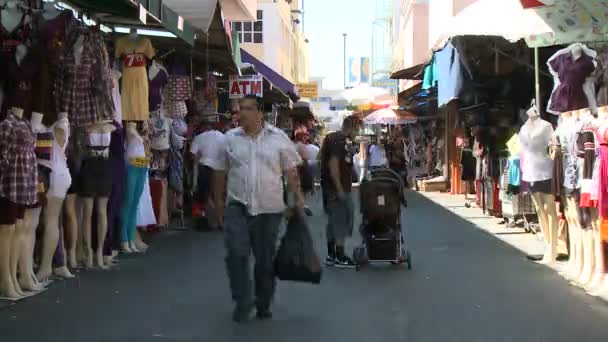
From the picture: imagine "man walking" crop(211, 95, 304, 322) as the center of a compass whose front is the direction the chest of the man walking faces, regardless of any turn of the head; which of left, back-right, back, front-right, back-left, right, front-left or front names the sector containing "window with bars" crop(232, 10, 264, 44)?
back

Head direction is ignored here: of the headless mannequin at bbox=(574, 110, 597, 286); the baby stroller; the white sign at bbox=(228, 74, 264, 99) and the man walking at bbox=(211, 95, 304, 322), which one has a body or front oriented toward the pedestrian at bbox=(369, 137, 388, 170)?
the baby stroller

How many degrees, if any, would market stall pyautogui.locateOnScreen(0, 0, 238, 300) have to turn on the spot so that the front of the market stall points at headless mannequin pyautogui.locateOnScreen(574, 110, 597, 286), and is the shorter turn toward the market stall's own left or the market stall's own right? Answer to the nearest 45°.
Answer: approximately 45° to the market stall's own left

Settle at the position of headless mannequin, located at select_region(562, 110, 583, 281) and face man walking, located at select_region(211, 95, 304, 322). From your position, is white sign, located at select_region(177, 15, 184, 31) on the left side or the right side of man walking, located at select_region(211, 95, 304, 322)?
right

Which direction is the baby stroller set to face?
away from the camera

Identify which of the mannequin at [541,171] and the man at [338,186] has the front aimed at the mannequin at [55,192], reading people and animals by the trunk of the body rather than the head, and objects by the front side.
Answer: the mannequin at [541,171]

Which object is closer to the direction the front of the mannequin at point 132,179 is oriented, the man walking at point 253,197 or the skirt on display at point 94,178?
the man walking
